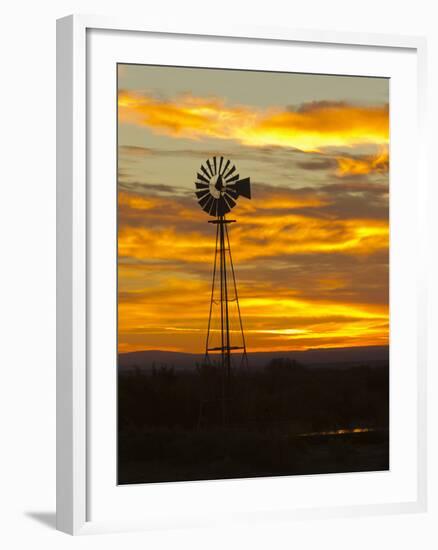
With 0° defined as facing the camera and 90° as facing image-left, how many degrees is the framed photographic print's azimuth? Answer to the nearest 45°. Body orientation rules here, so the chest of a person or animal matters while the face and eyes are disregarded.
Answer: approximately 315°
